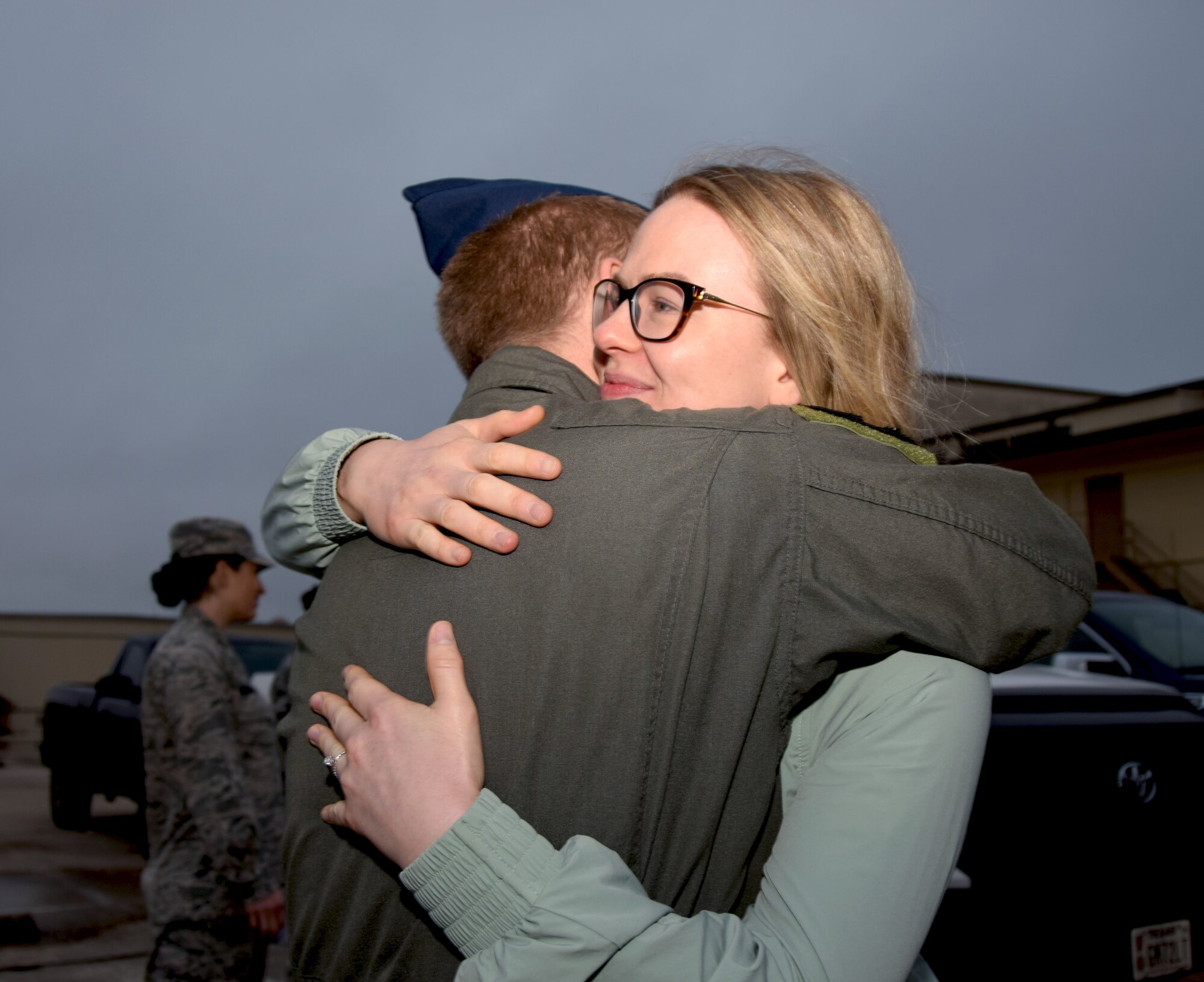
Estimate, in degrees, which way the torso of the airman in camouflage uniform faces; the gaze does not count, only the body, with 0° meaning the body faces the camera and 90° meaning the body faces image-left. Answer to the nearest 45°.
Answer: approximately 270°

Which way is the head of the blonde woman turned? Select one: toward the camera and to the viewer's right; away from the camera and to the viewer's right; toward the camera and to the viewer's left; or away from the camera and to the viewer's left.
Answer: toward the camera and to the viewer's left

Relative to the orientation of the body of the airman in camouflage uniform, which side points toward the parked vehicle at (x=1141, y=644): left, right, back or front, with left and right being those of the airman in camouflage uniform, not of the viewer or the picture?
front

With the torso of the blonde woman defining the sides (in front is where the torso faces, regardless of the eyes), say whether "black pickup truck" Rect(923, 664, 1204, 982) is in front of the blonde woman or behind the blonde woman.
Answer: behind

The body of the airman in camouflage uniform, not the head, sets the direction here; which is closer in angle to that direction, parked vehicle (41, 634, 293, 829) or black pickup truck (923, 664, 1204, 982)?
the black pickup truck

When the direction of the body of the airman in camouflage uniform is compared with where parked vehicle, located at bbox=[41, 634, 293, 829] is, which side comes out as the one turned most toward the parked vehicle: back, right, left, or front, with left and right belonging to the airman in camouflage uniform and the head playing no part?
left

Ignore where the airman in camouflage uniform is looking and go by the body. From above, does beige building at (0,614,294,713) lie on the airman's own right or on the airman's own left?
on the airman's own left
